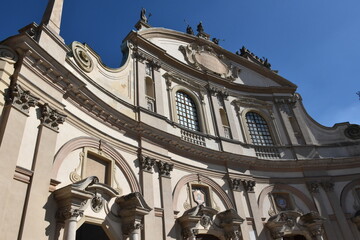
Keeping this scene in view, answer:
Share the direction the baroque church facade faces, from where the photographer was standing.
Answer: facing the viewer and to the right of the viewer
